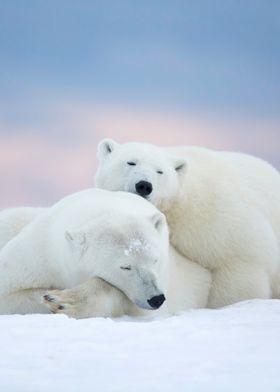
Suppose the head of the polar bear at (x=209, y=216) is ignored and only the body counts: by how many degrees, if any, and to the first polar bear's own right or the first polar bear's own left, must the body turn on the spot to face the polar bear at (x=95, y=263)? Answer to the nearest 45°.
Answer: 0° — it already faces it

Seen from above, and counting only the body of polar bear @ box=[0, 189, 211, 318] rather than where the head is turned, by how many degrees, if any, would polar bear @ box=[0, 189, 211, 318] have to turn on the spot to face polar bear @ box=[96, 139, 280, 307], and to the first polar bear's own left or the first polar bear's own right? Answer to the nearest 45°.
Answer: approximately 90° to the first polar bear's own left

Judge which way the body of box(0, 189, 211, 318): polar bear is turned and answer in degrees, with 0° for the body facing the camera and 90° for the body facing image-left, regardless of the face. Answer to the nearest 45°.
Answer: approximately 315°

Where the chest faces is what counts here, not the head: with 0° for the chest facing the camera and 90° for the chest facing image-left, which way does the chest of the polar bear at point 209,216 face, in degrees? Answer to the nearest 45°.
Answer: approximately 45°
